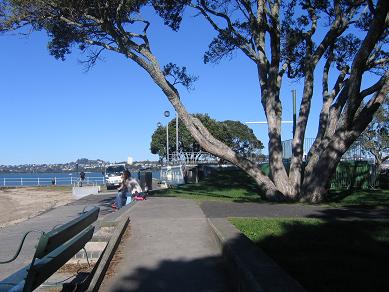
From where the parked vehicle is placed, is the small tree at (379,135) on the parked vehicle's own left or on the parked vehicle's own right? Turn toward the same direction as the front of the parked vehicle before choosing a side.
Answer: on the parked vehicle's own left

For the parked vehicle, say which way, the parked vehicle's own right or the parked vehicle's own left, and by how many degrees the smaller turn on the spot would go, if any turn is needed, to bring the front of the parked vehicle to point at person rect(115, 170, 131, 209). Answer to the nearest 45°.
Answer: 0° — it already faces them

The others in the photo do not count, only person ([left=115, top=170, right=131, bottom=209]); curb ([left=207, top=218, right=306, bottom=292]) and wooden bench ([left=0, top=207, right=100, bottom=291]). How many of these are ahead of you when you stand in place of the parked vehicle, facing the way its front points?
3

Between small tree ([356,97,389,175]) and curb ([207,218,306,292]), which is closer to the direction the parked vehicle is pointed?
the curb

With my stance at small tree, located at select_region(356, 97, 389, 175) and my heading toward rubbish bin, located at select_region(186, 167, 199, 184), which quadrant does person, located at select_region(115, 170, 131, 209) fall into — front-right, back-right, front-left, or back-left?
front-left

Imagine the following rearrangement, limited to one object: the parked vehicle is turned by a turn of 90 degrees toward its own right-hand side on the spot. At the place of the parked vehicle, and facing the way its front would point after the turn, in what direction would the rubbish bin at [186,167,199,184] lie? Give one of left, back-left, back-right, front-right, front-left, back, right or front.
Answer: back-left

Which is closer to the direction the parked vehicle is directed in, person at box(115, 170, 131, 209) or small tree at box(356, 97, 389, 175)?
the person

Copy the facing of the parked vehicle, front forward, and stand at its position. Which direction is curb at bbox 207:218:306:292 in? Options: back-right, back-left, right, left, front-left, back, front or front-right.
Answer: front

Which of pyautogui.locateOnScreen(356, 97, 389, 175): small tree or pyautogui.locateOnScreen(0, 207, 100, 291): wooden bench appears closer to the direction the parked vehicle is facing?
the wooden bench

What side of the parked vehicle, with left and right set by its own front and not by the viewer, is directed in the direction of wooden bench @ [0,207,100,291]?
front

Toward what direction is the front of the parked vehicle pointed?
toward the camera
